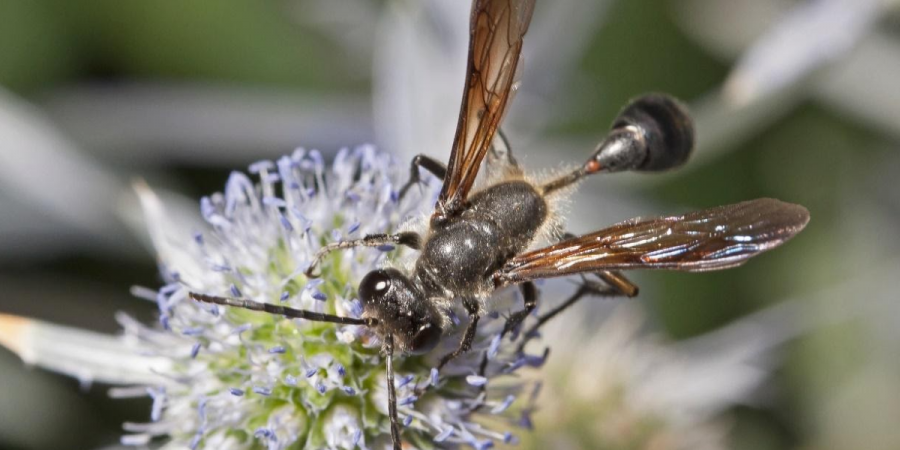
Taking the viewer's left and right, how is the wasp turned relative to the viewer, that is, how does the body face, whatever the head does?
facing the viewer and to the left of the viewer
